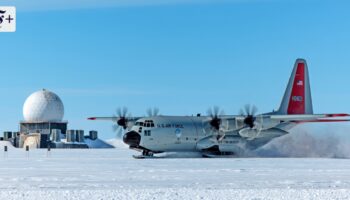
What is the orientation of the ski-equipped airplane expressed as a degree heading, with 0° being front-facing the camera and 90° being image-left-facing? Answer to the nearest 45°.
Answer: approximately 45°
